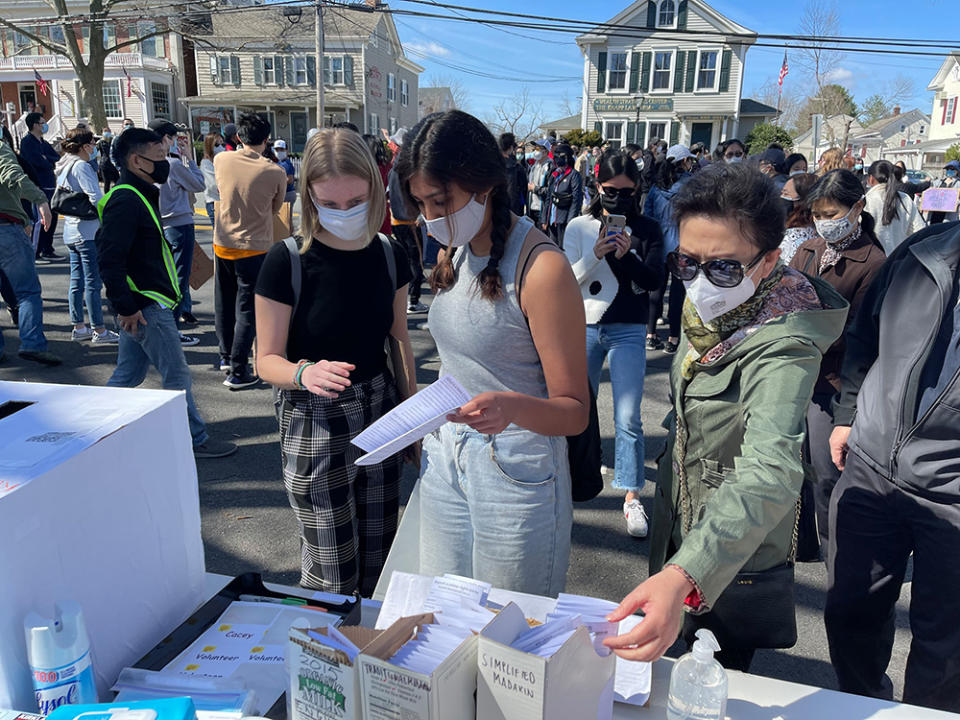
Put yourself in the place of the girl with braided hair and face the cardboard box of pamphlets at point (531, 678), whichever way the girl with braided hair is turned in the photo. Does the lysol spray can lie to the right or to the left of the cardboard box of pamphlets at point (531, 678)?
right

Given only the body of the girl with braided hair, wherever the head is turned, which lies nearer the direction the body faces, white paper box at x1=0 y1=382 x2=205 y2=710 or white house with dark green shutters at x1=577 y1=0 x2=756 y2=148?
the white paper box

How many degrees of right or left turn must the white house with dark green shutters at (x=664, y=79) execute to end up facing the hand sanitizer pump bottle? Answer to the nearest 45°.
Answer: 0° — it already faces it

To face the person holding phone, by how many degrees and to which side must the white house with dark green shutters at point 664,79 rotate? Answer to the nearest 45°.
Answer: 0° — it already faces them

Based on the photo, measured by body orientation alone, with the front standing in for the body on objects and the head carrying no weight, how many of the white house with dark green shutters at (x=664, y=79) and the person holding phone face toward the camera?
2

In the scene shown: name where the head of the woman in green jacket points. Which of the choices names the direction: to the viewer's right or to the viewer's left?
to the viewer's left

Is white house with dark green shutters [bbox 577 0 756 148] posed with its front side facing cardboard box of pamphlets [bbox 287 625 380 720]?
yes

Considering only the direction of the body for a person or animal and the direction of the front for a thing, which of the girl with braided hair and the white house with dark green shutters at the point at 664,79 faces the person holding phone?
the white house with dark green shutters

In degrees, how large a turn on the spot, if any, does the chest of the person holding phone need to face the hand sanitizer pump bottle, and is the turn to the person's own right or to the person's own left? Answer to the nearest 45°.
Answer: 0° — they already face it

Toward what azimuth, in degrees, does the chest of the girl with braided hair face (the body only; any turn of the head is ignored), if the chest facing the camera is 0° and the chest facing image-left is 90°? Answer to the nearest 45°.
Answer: approximately 45°

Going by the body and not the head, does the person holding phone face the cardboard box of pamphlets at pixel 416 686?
yes

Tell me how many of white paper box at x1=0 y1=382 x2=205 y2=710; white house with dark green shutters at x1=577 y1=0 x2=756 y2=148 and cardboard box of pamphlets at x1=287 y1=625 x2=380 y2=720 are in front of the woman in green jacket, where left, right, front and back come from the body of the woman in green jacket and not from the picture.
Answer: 2

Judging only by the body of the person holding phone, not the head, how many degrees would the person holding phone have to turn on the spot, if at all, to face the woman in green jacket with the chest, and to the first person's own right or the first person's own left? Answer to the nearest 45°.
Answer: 0° — they already face them
